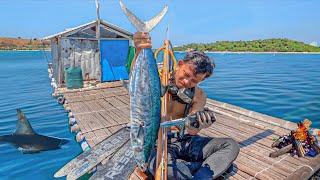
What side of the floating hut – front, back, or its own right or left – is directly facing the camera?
front

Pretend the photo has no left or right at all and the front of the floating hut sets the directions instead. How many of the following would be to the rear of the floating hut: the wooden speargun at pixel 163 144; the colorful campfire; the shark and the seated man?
0

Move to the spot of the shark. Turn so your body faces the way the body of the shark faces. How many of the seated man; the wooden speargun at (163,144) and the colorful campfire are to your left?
0

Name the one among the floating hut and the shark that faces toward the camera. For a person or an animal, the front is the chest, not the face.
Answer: the floating hut

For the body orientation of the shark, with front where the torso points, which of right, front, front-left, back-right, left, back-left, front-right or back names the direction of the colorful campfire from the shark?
front-right

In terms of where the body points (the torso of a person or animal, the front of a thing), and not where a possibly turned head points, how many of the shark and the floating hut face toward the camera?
1

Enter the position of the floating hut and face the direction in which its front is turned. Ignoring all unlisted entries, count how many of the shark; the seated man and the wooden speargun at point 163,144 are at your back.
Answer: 0

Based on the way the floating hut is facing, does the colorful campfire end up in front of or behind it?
in front

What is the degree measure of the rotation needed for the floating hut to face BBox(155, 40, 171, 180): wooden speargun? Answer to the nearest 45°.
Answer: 0° — it already faces it

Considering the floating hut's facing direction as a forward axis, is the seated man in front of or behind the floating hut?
in front

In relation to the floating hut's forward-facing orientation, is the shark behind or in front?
in front

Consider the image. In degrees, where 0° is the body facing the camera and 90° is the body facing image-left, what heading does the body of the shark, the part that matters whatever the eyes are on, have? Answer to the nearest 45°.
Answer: approximately 270°
